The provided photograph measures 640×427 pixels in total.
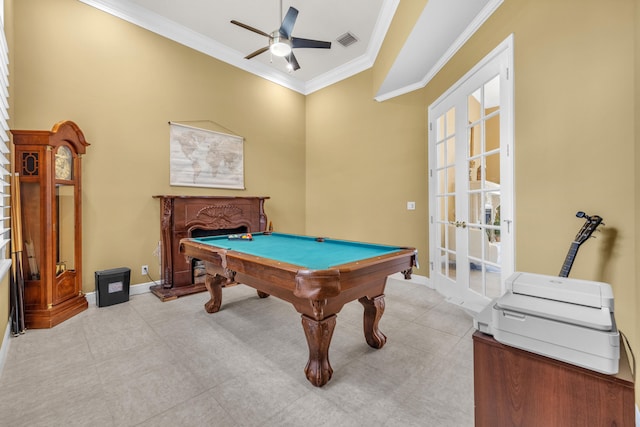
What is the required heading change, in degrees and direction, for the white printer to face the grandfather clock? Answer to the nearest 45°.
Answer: approximately 45° to its right

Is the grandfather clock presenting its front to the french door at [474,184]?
yes

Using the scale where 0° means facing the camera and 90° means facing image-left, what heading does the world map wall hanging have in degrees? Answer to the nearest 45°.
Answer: approximately 315°

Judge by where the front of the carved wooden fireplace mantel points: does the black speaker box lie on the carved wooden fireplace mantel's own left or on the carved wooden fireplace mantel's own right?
on the carved wooden fireplace mantel's own right

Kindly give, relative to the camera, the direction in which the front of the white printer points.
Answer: facing the viewer and to the left of the viewer

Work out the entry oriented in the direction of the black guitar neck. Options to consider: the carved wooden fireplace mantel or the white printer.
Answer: the carved wooden fireplace mantel

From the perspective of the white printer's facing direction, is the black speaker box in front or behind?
in front

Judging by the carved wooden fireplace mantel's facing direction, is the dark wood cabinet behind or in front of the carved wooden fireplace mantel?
in front

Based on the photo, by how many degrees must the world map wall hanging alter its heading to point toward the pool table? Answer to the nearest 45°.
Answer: approximately 45° to its right

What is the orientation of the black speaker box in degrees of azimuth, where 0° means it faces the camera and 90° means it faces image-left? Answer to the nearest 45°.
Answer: approximately 315°

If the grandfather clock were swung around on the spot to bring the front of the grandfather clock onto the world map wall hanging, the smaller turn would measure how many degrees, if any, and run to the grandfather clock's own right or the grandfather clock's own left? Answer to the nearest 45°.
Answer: approximately 45° to the grandfather clock's own left

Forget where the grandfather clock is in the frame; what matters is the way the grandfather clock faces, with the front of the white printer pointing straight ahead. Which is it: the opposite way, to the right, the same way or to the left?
the opposite way
